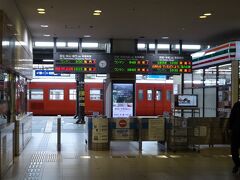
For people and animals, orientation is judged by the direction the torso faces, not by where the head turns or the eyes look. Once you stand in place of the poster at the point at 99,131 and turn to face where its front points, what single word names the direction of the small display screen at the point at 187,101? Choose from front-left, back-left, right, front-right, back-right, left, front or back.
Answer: back-left

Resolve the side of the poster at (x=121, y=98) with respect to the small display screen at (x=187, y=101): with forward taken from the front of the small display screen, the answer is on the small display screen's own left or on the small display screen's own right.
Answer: on the small display screen's own right

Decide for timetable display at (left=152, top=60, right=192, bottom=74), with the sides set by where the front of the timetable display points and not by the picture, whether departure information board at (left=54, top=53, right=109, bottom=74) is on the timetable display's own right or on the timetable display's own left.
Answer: on the timetable display's own right

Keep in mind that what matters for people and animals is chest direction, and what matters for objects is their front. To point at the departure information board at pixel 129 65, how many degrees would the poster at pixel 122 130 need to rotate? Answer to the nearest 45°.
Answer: approximately 180°
